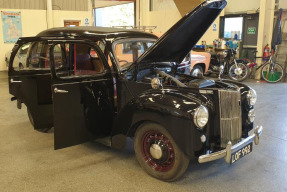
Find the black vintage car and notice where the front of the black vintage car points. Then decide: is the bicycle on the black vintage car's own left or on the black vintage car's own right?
on the black vintage car's own left

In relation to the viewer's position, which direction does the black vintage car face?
facing the viewer and to the right of the viewer

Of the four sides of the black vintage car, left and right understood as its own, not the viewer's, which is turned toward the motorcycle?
left
